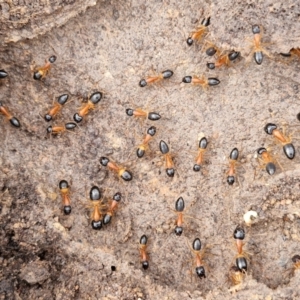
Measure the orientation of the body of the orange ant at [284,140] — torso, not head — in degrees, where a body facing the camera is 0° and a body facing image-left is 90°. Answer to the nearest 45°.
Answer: approximately 135°

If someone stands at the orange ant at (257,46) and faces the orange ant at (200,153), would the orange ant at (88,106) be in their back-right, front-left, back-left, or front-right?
front-right

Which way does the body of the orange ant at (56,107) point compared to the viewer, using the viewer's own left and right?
facing the viewer and to the left of the viewer

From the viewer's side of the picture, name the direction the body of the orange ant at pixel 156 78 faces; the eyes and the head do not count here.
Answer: to the viewer's left

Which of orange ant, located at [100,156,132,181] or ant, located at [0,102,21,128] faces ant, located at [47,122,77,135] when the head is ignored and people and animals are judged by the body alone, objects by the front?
the orange ant

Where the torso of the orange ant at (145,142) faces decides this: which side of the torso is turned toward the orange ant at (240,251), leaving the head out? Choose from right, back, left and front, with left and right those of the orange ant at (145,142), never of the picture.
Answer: right

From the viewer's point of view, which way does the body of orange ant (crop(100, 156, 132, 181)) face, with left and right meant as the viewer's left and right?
facing away from the viewer and to the left of the viewer

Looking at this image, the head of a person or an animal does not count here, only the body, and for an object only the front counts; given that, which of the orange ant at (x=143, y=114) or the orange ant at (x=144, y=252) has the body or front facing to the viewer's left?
the orange ant at (x=143, y=114)

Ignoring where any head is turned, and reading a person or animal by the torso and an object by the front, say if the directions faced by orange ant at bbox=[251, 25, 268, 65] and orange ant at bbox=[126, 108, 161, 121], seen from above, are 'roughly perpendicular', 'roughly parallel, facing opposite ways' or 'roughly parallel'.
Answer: roughly perpendicular

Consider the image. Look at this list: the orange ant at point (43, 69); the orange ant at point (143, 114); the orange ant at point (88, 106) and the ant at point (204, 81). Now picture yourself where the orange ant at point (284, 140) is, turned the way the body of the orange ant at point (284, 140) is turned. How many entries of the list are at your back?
0

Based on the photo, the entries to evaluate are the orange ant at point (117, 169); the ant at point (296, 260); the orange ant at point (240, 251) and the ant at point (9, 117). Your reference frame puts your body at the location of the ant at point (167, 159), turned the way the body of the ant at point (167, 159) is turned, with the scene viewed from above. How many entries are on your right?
2

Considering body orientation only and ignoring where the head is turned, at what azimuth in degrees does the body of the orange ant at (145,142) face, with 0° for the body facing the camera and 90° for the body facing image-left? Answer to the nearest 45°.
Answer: approximately 225°

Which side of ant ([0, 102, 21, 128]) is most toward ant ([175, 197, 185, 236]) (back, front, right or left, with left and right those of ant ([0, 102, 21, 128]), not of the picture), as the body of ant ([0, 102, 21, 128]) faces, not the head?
back

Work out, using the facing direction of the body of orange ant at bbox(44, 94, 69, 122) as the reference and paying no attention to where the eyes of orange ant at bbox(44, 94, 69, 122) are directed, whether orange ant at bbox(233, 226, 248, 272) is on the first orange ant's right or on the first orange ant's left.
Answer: on the first orange ant's left

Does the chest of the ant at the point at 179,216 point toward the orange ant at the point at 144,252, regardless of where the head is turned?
no

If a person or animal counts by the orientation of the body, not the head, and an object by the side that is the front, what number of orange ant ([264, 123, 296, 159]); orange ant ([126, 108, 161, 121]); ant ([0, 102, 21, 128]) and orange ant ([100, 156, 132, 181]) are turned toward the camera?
0
